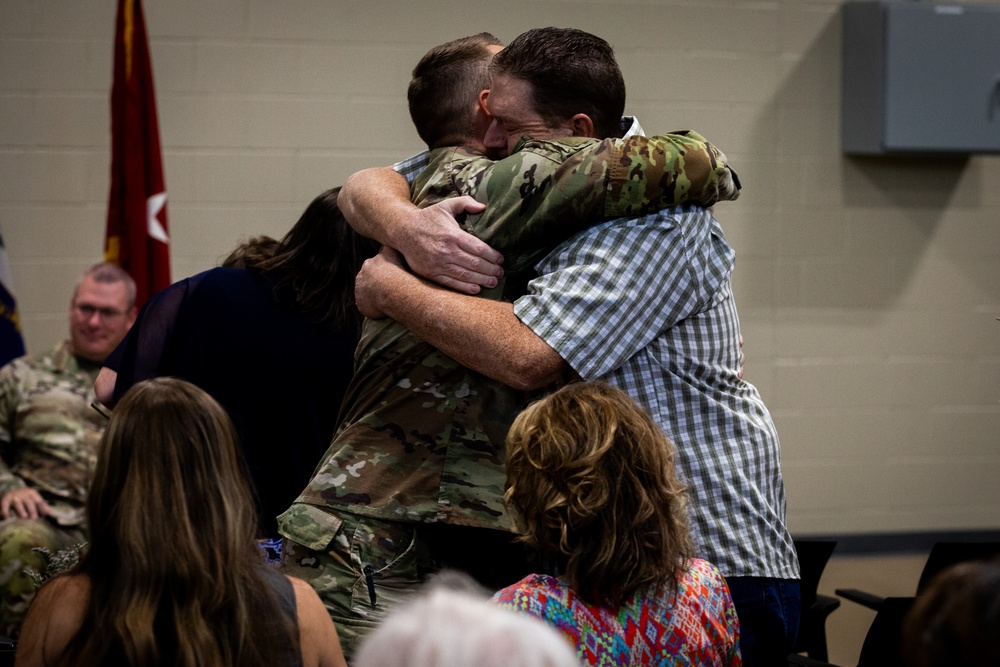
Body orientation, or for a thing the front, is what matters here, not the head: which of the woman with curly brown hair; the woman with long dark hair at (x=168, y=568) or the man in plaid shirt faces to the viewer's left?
the man in plaid shirt

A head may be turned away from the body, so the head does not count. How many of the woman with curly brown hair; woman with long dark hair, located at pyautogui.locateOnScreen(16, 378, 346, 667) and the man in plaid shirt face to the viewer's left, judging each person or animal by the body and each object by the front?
1

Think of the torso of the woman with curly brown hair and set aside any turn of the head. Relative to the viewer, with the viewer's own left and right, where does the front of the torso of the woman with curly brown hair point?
facing away from the viewer

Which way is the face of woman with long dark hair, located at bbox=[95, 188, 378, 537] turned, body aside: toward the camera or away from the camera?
away from the camera

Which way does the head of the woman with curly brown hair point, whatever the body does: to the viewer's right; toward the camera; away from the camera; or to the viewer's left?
away from the camera

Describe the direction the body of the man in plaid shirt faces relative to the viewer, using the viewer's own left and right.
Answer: facing to the left of the viewer

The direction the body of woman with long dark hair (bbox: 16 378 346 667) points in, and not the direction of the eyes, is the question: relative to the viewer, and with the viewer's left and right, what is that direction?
facing away from the viewer

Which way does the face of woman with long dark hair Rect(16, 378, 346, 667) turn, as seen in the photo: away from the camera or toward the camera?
away from the camera

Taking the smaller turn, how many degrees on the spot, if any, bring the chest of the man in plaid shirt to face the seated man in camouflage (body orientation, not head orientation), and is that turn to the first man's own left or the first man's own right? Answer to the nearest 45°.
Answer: approximately 45° to the first man's own right
